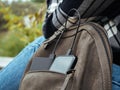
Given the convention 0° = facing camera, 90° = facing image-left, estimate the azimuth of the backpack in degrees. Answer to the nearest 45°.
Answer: approximately 45°
